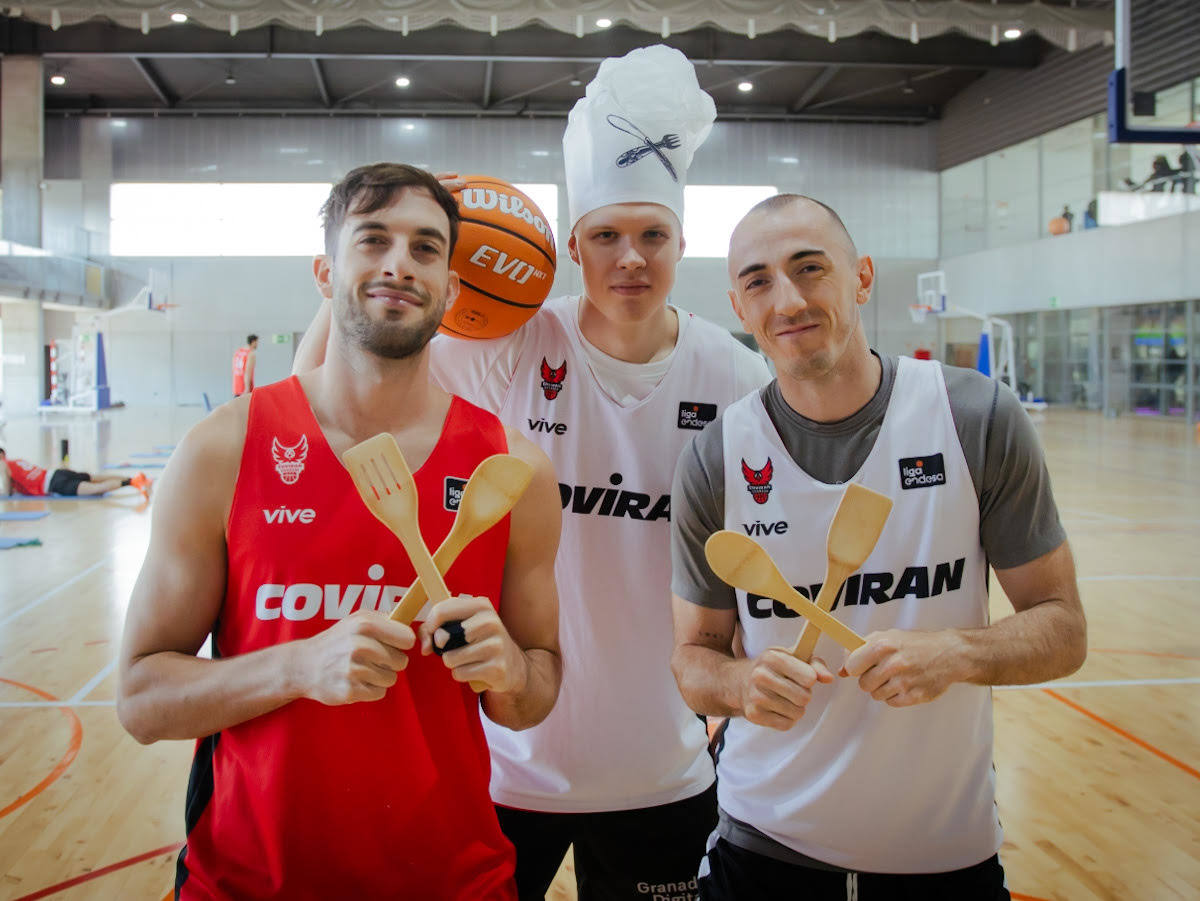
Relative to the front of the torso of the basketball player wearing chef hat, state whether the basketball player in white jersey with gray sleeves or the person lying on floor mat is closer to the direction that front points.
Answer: the basketball player in white jersey with gray sleeves

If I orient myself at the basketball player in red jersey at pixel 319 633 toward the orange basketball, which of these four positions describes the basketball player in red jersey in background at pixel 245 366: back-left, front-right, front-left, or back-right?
front-left

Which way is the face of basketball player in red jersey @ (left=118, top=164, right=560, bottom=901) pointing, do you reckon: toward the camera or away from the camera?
toward the camera

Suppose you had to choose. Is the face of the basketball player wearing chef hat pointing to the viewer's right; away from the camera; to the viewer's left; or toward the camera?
toward the camera

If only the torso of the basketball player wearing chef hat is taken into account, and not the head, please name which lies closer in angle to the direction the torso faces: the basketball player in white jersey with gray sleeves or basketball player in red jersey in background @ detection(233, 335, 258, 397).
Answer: the basketball player in white jersey with gray sleeves

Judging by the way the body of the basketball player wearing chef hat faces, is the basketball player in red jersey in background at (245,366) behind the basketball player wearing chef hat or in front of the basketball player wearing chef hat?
behind

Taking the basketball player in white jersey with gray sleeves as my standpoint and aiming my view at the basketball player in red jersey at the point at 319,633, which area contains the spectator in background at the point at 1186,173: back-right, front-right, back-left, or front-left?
back-right

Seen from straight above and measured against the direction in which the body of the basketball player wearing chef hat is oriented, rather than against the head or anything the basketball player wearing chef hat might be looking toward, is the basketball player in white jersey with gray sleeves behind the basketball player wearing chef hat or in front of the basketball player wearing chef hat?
in front

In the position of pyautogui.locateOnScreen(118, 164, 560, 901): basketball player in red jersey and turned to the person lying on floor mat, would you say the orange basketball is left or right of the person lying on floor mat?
right

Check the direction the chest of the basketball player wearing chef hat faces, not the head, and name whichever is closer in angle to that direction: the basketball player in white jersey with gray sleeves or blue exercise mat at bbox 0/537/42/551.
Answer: the basketball player in white jersey with gray sleeves

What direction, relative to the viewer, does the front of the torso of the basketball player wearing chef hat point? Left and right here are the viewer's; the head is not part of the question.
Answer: facing the viewer

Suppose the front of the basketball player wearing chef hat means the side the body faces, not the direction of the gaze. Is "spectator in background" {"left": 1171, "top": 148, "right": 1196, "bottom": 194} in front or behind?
behind

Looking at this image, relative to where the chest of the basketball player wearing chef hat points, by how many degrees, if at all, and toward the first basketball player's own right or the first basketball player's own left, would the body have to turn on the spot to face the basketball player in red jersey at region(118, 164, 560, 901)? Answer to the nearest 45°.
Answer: approximately 45° to the first basketball player's own right
